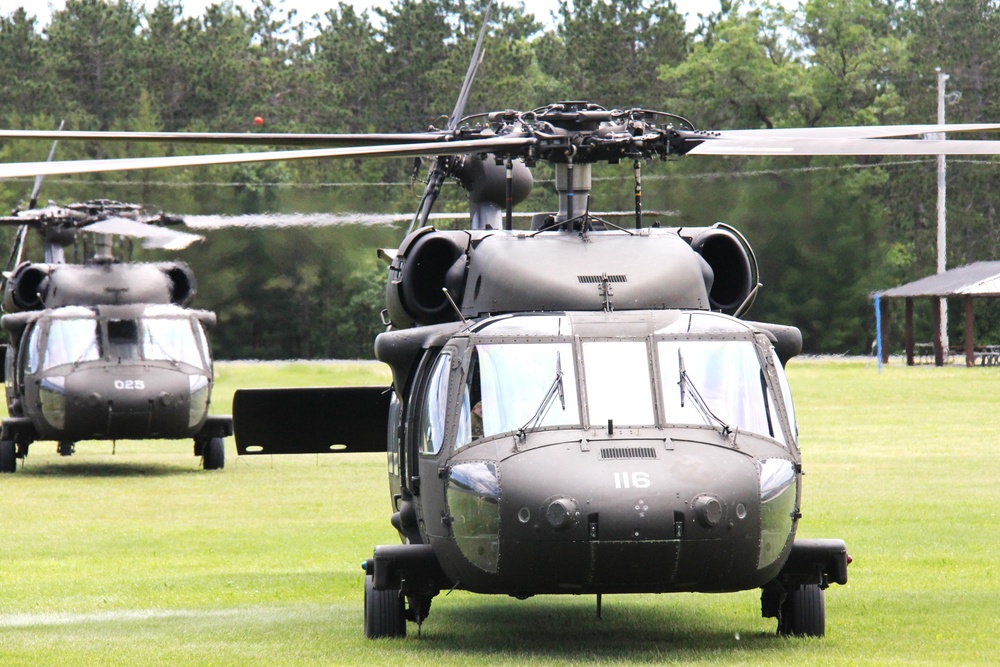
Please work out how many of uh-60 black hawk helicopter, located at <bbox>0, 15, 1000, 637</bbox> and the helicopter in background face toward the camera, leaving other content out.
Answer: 2

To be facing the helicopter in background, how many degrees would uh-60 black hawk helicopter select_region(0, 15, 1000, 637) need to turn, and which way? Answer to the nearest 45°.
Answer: approximately 135° to its right

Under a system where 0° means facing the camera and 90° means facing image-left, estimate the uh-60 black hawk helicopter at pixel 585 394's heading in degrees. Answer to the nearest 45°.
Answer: approximately 0°

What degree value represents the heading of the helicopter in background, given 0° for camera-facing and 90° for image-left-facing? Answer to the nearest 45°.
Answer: approximately 0°
